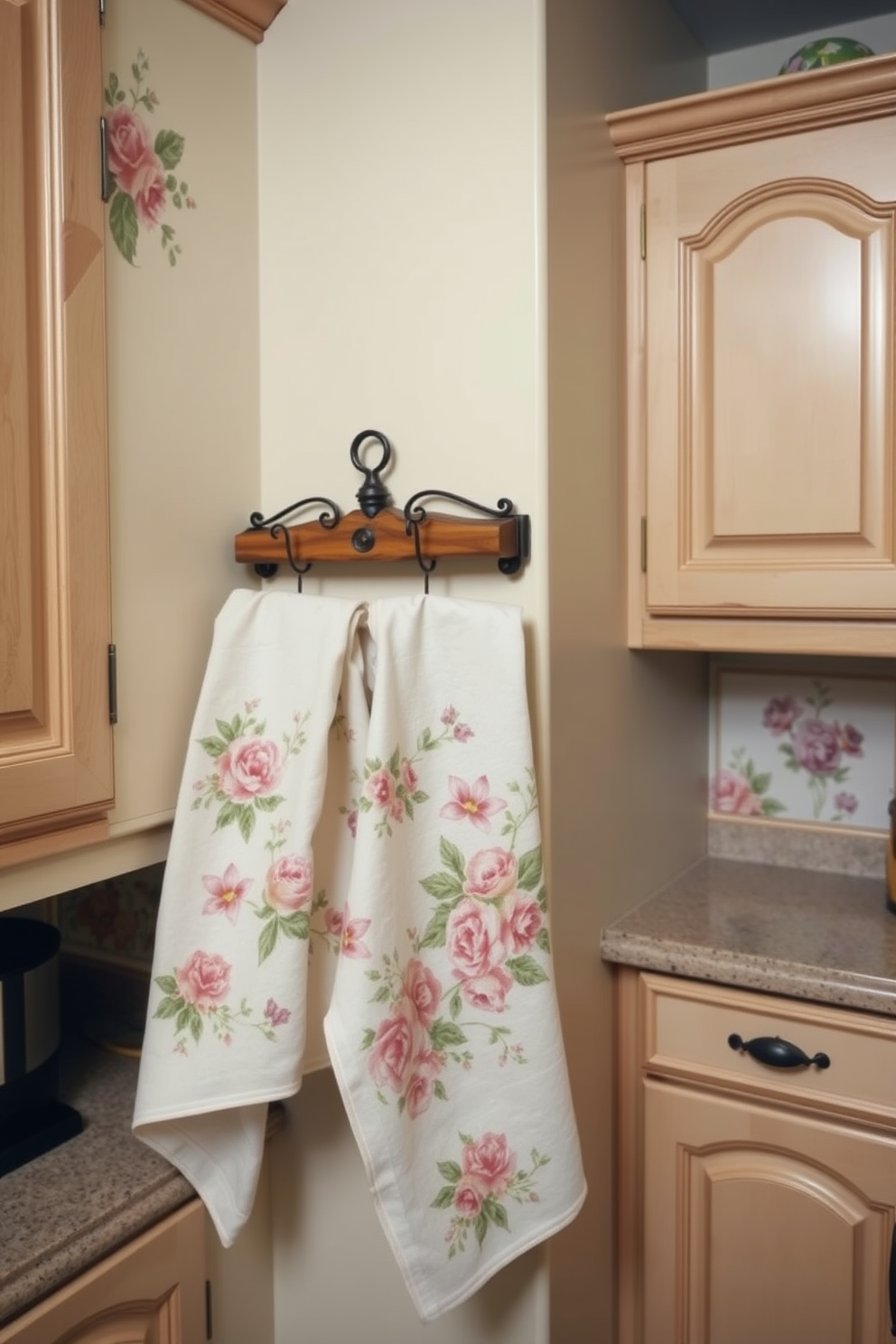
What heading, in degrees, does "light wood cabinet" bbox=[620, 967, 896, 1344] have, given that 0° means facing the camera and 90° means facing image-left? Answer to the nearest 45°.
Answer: approximately 45°

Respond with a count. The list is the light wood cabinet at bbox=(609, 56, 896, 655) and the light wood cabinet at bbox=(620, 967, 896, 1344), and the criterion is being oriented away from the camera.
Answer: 0

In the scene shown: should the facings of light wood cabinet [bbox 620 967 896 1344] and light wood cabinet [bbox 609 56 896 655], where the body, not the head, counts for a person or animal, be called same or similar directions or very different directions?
same or similar directions

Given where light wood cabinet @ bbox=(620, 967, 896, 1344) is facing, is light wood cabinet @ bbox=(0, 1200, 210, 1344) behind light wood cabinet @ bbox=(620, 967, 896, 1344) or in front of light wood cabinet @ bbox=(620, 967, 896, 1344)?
in front
